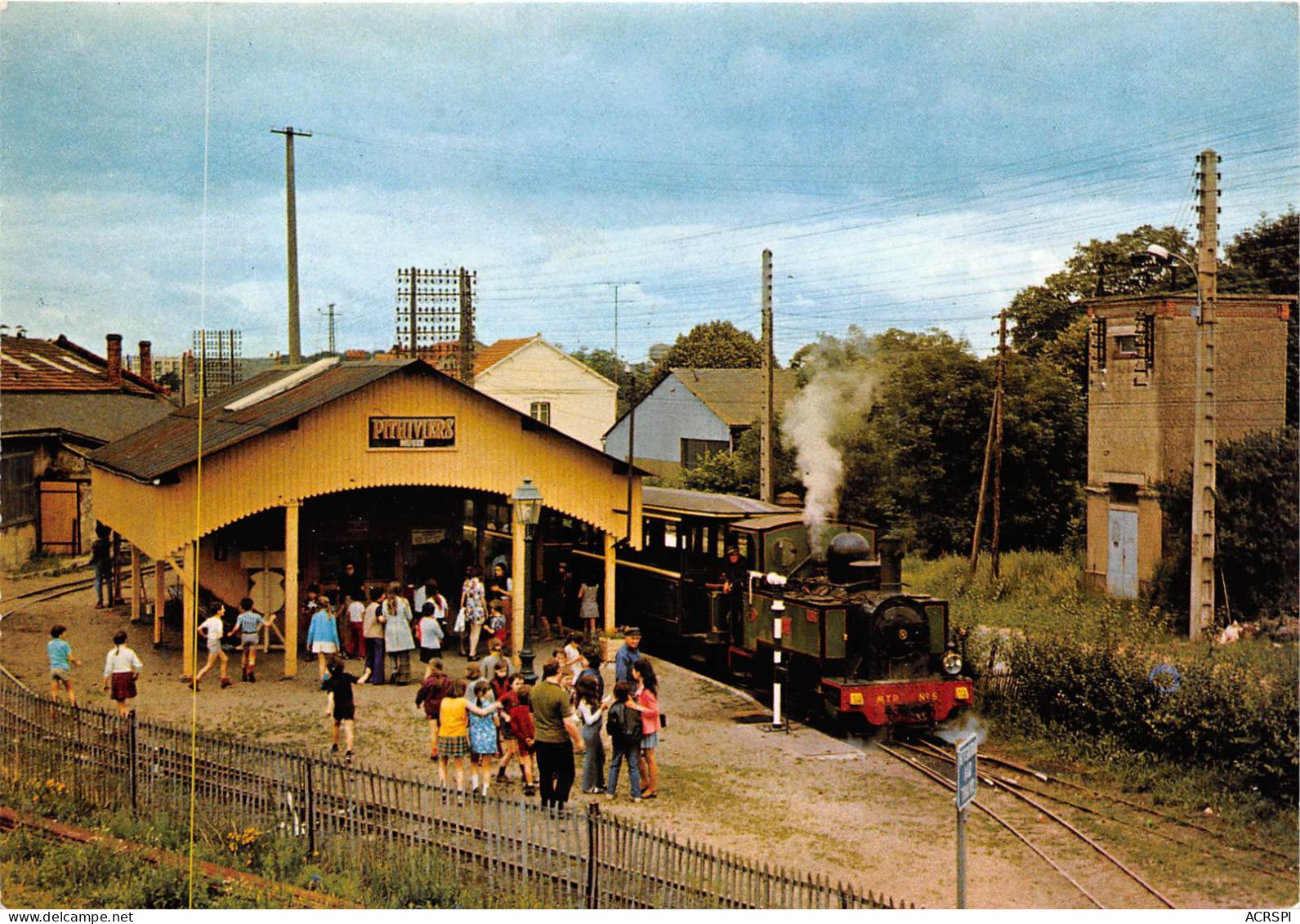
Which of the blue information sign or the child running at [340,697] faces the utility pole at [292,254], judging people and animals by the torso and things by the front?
the child running

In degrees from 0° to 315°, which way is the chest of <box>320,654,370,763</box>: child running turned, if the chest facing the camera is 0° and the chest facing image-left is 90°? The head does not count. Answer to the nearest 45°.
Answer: approximately 180°
